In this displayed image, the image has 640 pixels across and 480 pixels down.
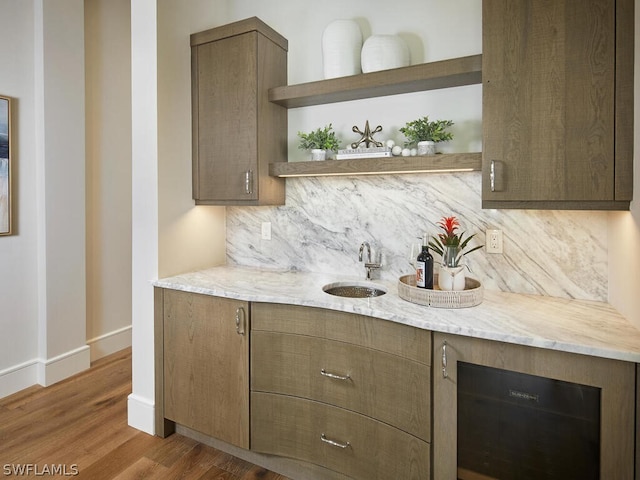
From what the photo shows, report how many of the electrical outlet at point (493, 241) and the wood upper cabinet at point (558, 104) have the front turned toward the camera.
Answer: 2

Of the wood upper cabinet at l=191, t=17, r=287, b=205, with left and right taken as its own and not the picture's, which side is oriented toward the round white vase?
left

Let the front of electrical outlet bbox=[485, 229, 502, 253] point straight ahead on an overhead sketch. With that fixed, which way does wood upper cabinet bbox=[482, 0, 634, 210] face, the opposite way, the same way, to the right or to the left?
the same way

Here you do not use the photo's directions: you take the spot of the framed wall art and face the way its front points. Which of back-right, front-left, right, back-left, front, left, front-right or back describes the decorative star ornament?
front

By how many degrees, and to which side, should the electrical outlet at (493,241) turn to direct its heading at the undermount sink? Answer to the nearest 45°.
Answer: approximately 90° to its right

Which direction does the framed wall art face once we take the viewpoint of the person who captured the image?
facing the viewer and to the right of the viewer

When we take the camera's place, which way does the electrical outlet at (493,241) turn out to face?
facing the viewer

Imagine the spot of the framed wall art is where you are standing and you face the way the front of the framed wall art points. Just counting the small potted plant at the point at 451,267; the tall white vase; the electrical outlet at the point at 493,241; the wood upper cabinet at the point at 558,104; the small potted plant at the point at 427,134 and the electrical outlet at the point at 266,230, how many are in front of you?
6

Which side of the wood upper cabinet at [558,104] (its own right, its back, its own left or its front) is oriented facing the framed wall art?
right

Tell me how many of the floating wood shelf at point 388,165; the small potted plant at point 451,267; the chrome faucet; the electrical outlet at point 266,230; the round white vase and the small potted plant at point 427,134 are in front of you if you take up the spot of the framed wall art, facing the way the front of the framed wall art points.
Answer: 6

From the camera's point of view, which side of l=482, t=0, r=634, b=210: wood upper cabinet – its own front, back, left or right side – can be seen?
front

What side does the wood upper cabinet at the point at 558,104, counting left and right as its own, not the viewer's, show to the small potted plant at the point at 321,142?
right

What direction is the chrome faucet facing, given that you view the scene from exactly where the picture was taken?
facing the viewer and to the left of the viewer
